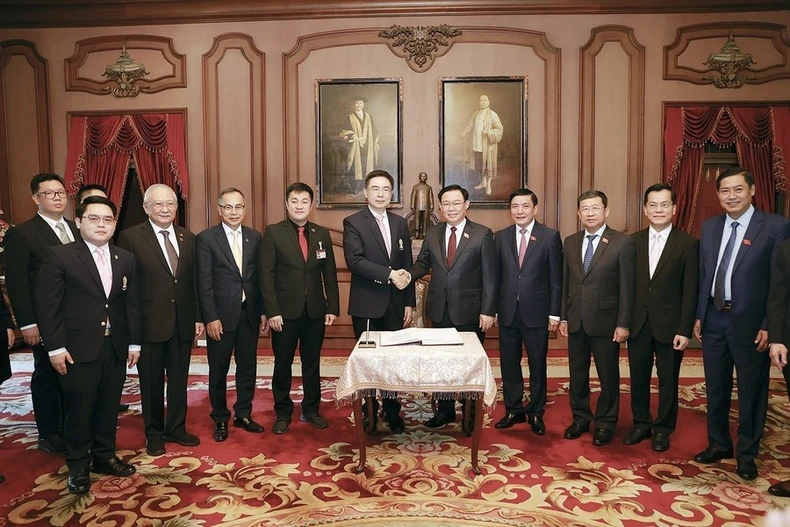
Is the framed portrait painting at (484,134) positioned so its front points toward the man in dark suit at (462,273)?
yes

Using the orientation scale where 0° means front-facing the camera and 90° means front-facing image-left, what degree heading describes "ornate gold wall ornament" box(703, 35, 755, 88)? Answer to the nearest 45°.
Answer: approximately 0°

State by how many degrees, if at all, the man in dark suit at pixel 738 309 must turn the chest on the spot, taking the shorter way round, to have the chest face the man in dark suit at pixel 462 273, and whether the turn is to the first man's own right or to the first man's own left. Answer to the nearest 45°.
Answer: approximately 45° to the first man's own right

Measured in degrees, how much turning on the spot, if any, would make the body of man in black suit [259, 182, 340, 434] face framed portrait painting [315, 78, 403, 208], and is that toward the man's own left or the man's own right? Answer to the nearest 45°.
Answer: approximately 180°

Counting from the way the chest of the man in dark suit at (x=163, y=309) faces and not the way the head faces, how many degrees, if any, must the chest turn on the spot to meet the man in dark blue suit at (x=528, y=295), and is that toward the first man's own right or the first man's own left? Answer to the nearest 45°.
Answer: approximately 45° to the first man's own left

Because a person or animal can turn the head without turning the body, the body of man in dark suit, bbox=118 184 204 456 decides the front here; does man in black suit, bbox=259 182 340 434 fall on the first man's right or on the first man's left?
on the first man's left

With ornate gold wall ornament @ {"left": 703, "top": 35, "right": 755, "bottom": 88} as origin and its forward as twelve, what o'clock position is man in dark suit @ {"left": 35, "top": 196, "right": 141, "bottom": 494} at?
The man in dark suit is roughly at 1 o'clock from the ornate gold wall ornament.

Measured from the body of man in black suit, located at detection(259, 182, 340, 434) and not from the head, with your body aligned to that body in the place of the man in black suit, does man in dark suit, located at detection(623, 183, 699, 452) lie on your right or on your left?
on your left

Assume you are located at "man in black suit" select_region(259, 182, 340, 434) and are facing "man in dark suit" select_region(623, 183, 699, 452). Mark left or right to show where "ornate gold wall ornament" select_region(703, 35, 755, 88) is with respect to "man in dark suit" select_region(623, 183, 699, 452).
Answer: left
